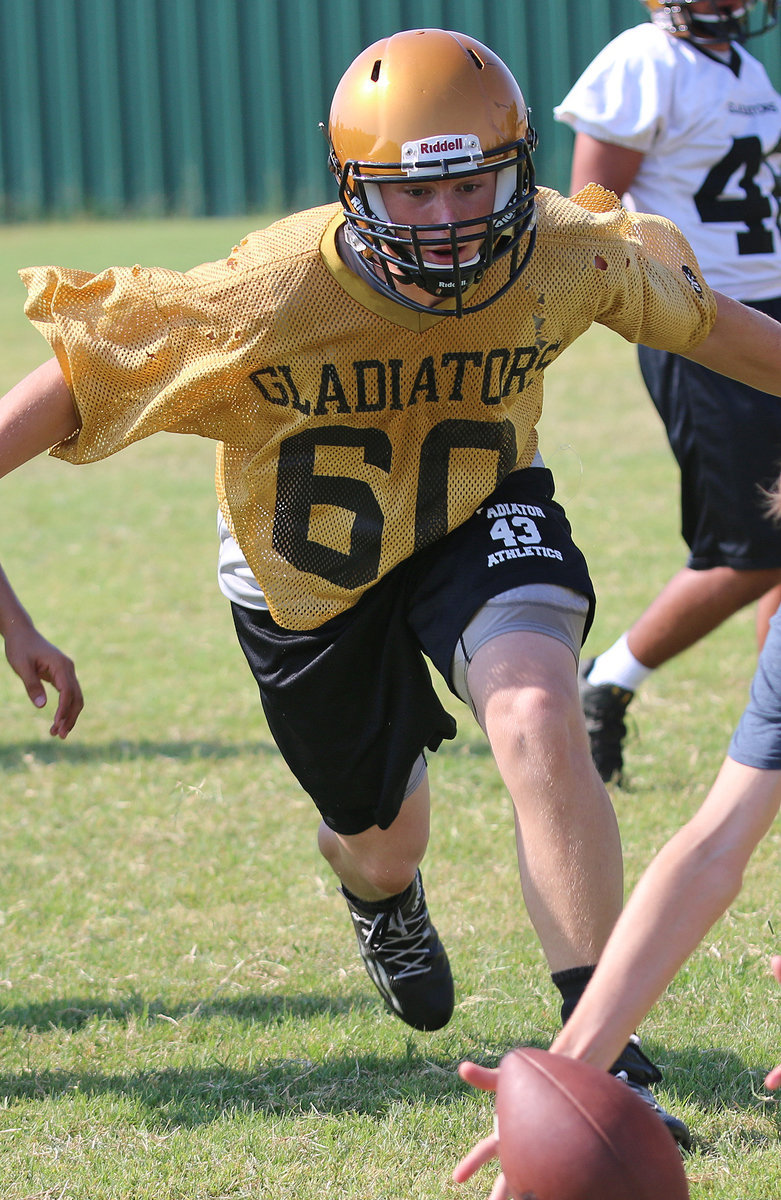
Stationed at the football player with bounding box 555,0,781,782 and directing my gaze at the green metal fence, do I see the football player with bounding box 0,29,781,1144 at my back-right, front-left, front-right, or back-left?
back-left

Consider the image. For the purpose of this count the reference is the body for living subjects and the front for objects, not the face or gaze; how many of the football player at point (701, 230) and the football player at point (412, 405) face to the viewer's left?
0

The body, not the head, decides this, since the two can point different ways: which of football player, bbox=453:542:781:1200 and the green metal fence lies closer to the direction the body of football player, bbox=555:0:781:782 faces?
the football player

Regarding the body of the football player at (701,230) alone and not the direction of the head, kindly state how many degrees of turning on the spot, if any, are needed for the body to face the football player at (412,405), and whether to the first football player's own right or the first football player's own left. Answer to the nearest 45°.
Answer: approximately 45° to the first football player's own right

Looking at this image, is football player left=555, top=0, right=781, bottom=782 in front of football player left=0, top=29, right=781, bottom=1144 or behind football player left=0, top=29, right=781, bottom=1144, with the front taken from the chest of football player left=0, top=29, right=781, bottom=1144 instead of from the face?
behind

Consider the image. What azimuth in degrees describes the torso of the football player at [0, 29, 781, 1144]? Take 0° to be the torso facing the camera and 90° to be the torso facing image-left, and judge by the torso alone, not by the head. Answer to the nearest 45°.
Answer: approximately 0°
